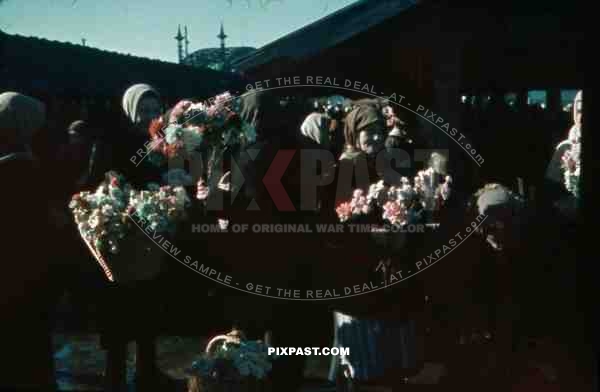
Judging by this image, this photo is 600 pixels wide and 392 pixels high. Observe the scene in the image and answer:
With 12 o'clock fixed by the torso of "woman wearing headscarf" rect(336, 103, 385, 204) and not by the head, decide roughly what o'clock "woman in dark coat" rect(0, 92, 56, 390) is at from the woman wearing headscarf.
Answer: The woman in dark coat is roughly at 4 o'clock from the woman wearing headscarf.

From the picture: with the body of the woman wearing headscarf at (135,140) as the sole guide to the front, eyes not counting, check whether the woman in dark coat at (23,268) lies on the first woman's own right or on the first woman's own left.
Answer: on the first woman's own right

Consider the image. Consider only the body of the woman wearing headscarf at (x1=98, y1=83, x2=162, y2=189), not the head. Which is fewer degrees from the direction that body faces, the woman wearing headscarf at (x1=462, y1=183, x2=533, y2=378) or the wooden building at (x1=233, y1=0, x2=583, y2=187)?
the woman wearing headscarf

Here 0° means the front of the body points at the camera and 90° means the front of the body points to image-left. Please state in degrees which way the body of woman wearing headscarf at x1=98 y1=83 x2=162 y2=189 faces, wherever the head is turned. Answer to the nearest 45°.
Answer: approximately 315°

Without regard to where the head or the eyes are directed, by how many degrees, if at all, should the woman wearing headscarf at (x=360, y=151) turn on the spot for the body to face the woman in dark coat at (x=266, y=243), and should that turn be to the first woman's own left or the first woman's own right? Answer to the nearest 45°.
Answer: approximately 135° to the first woman's own right

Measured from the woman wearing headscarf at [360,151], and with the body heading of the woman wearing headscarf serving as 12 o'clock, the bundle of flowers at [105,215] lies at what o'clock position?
The bundle of flowers is roughly at 4 o'clock from the woman wearing headscarf.
